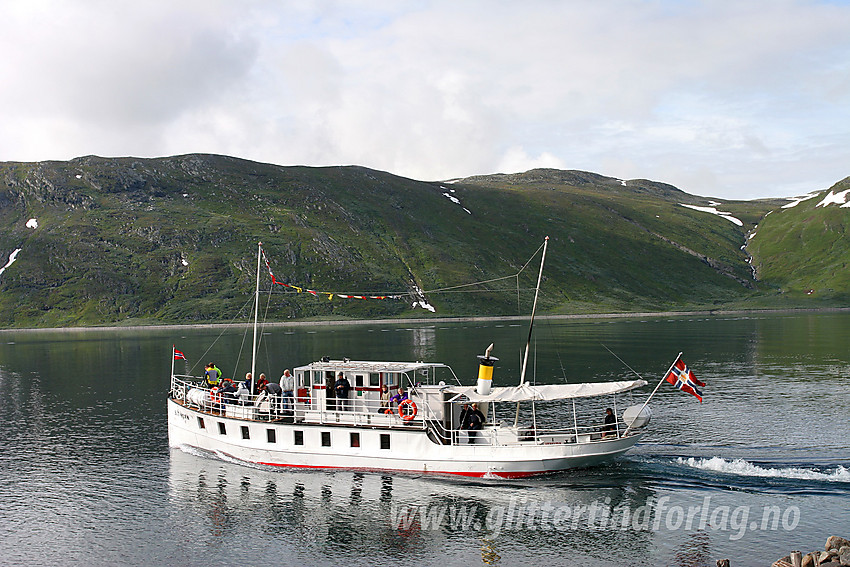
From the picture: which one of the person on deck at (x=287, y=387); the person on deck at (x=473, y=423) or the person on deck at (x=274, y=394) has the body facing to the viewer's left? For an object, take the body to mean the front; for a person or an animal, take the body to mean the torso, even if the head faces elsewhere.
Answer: the person on deck at (x=274, y=394)

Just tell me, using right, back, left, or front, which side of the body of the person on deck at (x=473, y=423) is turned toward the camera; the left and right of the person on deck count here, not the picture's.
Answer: front

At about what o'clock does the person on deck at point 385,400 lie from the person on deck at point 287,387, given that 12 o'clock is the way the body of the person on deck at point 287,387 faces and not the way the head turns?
the person on deck at point 385,400 is roughly at 10 o'clock from the person on deck at point 287,387.

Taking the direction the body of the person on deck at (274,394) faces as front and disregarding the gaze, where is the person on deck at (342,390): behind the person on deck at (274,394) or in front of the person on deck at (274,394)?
behind

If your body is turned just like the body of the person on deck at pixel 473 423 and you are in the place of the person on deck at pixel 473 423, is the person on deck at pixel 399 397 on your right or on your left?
on your right

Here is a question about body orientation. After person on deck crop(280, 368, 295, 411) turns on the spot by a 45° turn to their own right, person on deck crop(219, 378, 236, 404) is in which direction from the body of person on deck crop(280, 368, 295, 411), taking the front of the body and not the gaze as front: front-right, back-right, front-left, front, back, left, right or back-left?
right

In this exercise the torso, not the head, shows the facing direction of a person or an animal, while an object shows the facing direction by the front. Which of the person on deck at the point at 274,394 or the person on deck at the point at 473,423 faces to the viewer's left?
the person on deck at the point at 274,394

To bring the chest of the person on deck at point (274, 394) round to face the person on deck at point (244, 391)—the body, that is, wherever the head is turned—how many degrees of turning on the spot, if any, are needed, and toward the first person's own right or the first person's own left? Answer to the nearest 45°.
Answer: approximately 45° to the first person's own right

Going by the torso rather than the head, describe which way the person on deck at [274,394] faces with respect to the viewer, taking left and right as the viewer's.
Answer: facing to the left of the viewer

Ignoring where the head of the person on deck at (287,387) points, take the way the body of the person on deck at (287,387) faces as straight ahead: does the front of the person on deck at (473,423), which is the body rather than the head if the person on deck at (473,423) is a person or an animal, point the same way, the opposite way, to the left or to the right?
the same way

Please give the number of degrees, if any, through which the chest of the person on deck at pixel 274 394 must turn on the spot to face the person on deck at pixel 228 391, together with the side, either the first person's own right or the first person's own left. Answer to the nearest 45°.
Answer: approximately 45° to the first person's own right

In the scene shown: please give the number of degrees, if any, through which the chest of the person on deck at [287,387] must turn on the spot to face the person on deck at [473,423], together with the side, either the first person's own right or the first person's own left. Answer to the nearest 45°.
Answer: approximately 45° to the first person's own left

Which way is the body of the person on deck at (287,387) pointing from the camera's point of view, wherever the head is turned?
toward the camera
